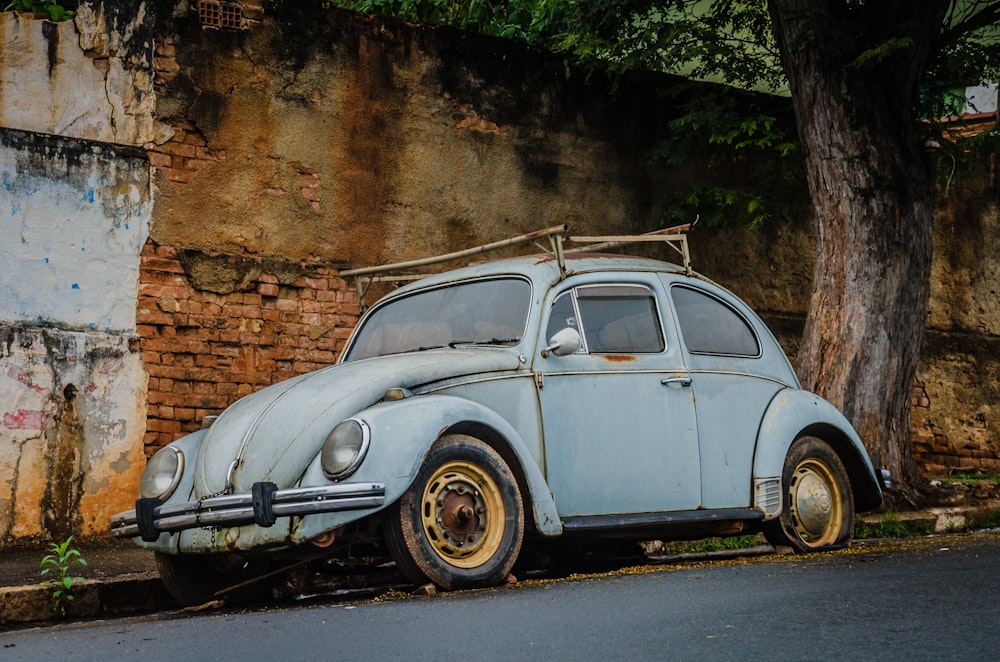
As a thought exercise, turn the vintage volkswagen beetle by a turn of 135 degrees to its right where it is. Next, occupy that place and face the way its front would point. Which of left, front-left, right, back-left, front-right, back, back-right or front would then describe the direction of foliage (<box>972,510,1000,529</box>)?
front-right

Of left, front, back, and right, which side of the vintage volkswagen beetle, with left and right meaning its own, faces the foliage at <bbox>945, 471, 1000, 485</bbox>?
back

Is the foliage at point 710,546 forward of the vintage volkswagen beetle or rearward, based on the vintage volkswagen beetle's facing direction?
rearward

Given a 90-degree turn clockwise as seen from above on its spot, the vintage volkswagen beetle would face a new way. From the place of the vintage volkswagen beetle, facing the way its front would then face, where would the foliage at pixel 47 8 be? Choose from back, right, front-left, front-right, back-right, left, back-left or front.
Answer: front

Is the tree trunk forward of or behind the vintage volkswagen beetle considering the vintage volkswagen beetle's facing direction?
behind

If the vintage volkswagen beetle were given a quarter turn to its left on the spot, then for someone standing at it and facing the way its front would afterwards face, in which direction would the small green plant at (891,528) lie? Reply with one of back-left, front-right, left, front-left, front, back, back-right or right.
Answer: left

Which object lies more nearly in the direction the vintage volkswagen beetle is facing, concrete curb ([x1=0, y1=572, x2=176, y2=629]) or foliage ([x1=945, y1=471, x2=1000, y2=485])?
the concrete curb
